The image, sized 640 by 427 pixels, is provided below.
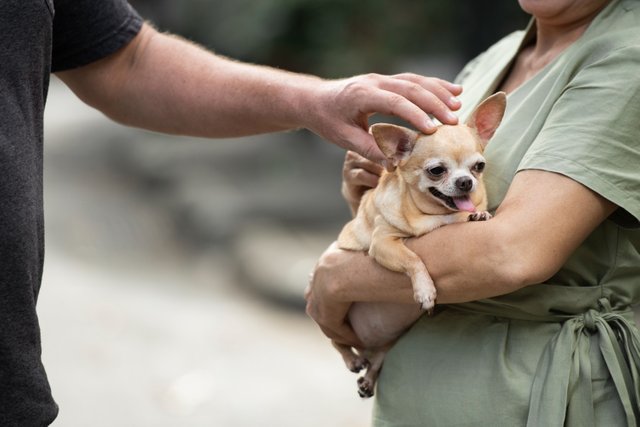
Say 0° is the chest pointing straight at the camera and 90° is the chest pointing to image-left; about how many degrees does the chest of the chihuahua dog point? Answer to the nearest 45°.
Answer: approximately 315°
